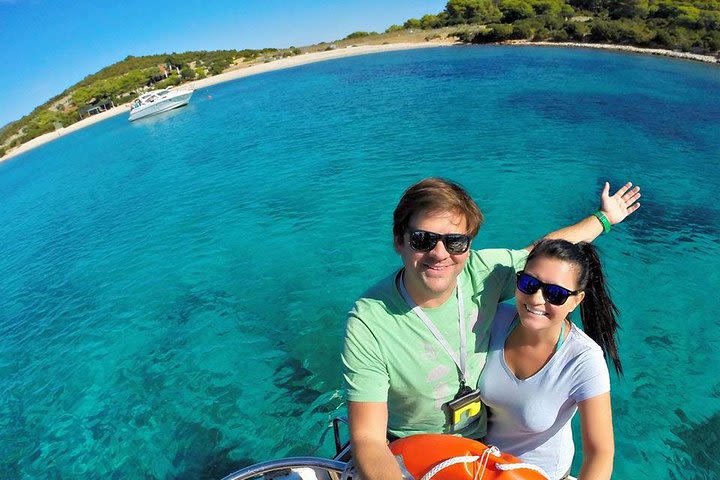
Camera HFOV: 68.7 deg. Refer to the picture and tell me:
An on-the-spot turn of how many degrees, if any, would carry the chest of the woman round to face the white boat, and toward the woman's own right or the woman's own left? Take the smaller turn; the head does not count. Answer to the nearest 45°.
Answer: approximately 90° to the woman's own right

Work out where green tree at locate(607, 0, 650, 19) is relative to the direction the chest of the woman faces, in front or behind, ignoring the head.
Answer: behind

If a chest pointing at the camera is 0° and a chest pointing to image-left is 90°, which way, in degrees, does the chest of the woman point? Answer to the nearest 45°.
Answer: approximately 45°

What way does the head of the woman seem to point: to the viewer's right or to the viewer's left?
to the viewer's left
